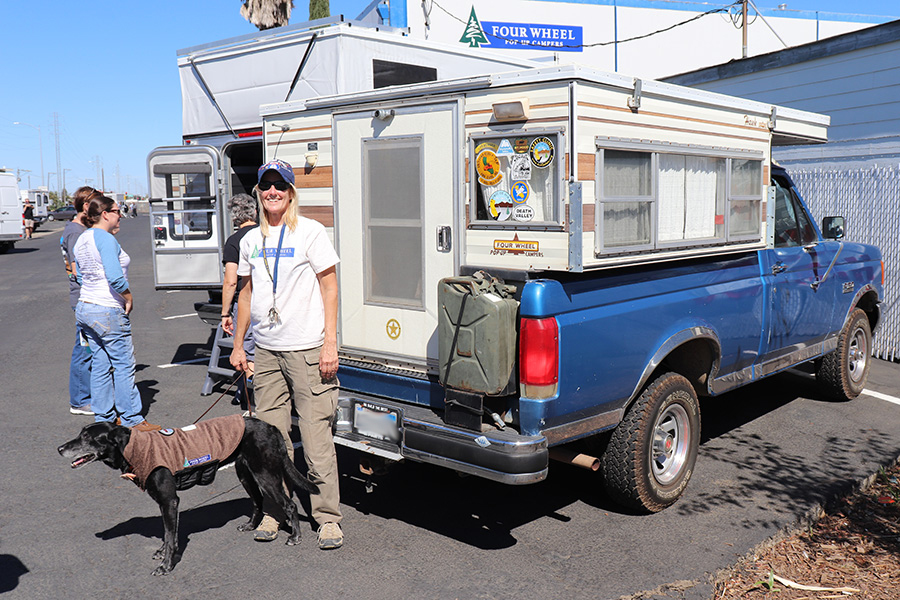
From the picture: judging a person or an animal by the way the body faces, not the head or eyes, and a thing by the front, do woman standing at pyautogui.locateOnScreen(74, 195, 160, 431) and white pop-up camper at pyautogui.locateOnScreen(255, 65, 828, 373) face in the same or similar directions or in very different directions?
same or similar directions

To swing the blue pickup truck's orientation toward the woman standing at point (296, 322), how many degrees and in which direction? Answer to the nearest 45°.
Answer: approximately 135° to its left

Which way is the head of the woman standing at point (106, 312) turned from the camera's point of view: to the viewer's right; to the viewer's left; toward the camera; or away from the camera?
to the viewer's right

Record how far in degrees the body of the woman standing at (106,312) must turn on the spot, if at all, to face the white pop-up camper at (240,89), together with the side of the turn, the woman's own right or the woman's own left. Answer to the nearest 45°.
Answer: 0° — they already face it

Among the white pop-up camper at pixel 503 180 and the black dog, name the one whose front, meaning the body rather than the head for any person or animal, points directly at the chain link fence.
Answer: the white pop-up camper

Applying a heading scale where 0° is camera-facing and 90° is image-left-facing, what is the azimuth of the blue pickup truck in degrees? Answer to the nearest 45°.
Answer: approximately 225°

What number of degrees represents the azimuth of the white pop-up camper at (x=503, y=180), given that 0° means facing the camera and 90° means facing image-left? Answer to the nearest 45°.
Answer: approximately 225°

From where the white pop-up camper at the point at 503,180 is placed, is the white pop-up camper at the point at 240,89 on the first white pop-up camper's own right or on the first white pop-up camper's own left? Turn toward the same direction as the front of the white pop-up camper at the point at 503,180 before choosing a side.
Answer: on the first white pop-up camper's own left

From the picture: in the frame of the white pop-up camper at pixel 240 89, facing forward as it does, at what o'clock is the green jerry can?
The green jerry can is roughly at 4 o'clock from the white pop-up camper.

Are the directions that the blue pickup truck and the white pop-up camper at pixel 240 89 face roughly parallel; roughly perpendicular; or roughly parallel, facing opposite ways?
roughly parallel

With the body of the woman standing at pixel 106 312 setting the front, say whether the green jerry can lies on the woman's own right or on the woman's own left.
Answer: on the woman's own right
